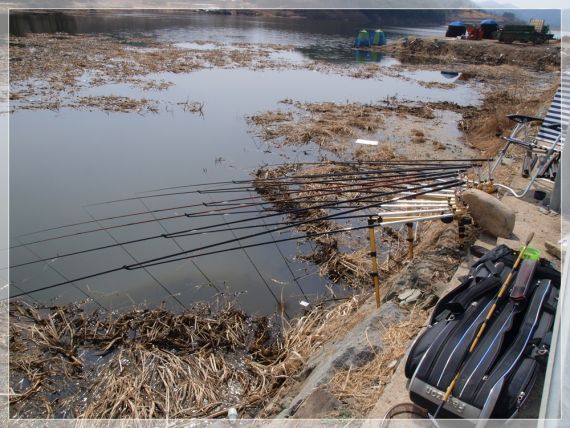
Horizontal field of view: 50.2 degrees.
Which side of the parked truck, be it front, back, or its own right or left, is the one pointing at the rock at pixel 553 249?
right

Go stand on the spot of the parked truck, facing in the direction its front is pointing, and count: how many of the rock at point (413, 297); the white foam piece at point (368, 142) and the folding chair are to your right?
3

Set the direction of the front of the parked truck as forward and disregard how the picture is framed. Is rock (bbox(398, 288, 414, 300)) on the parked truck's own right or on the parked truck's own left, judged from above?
on the parked truck's own right

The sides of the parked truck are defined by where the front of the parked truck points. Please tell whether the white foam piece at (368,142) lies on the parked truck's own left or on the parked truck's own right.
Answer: on the parked truck's own right

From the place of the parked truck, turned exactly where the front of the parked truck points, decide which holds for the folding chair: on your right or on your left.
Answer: on your right

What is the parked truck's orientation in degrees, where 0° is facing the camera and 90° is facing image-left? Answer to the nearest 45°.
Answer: approximately 270°

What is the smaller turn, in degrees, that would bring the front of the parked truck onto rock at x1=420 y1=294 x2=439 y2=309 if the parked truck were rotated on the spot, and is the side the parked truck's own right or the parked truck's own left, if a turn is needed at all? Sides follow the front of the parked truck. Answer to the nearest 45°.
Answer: approximately 90° to the parked truck's own right

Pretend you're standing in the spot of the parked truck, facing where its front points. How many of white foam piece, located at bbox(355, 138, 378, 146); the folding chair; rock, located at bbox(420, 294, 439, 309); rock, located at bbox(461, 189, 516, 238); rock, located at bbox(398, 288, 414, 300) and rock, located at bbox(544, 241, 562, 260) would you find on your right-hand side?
6

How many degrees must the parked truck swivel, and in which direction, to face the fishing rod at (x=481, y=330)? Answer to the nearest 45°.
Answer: approximately 90° to its right

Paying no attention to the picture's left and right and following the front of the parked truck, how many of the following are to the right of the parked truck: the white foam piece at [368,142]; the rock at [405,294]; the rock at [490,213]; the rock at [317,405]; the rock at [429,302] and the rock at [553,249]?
6

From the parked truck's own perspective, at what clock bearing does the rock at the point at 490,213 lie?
The rock is roughly at 3 o'clock from the parked truck.
